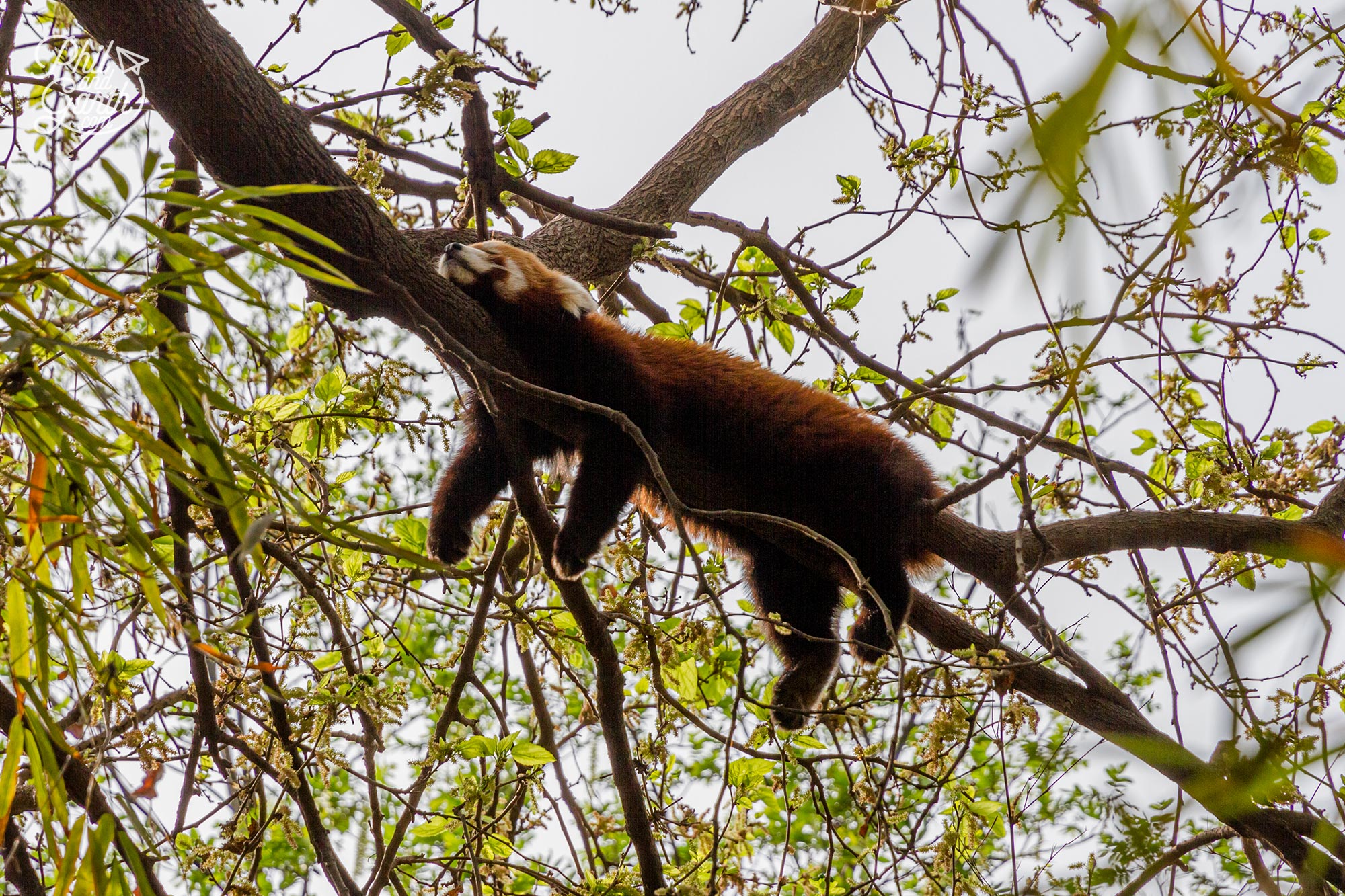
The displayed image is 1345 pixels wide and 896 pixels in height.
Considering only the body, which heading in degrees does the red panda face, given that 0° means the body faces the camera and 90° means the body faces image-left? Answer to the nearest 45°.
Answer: approximately 90°
